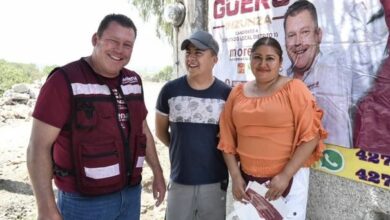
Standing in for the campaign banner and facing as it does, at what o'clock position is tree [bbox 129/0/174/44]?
The tree is roughly at 5 o'clock from the campaign banner.

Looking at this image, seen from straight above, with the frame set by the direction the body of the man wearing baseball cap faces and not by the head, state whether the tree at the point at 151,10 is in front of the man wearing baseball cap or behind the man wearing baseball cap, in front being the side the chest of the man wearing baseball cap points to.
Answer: behind

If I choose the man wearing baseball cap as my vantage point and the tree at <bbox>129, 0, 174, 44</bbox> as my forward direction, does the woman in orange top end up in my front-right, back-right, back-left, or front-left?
back-right

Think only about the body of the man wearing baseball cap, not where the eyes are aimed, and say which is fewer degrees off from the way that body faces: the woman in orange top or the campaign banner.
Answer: the woman in orange top

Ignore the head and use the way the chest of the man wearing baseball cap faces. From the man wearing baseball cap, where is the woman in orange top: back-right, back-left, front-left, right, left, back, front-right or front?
front-left

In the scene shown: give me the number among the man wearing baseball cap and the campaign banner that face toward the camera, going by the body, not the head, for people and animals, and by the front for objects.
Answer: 2

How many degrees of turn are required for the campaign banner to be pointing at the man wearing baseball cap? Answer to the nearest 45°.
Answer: approximately 90° to its right

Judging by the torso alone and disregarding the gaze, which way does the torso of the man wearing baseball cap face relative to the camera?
toward the camera

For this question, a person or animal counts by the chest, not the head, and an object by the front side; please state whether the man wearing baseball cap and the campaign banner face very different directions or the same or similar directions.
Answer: same or similar directions

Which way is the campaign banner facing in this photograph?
toward the camera

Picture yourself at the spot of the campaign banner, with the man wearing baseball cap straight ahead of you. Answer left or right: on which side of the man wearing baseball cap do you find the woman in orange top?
left

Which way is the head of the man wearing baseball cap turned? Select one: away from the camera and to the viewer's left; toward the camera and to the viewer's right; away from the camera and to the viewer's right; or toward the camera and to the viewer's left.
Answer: toward the camera and to the viewer's left
